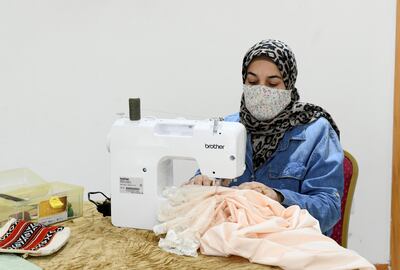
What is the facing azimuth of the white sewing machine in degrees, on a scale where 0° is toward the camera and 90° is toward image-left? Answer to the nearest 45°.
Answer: approximately 180°

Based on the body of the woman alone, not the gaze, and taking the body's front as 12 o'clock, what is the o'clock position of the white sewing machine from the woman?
The white sewing machine is roughly at 12 o'clock from the woman.

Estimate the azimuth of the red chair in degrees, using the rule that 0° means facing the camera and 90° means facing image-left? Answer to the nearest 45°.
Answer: approximately 45°

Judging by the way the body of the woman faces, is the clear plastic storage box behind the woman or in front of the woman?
in front

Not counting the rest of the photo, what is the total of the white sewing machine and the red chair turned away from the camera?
1

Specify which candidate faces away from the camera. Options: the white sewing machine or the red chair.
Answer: the white sewing machine

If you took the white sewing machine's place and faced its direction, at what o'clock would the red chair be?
The red chair is roughly at 2 o'clock from the white sewing machine.

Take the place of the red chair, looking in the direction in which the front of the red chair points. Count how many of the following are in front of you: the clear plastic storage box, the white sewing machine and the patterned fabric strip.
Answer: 3

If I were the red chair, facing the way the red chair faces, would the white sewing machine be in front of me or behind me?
in front

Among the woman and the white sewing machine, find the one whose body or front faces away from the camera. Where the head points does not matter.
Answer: the white sewing machine
